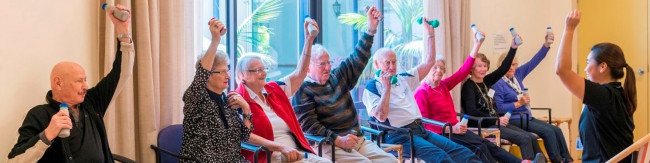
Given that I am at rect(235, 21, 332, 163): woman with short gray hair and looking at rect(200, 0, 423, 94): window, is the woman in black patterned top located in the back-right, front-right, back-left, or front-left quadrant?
back-left

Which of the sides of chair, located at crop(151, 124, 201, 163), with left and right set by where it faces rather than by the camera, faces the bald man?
right

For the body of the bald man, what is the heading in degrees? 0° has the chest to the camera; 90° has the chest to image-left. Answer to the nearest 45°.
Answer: approximately 315°

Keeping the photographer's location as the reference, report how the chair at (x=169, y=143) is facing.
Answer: facing the viewer and to the right of the viewer

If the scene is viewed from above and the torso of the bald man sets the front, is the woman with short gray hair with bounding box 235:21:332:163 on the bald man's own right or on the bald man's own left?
on the bald man's own left

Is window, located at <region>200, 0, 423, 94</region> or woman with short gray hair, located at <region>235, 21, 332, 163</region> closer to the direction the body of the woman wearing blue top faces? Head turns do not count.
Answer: the woman with short gray hair

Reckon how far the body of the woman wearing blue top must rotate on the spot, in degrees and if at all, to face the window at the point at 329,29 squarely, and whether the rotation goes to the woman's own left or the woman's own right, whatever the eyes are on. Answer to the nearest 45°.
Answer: approximately 135° to the woman's own right

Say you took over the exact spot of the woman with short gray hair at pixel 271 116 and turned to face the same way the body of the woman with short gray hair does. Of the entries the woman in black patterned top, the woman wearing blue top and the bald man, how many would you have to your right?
2

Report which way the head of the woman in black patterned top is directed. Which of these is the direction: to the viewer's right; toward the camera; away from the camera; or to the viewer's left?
to the viewer's right
